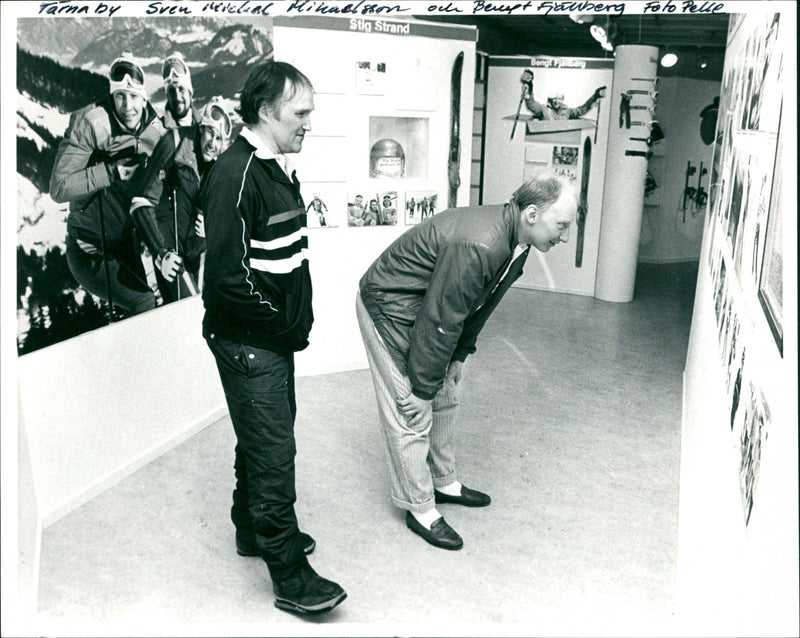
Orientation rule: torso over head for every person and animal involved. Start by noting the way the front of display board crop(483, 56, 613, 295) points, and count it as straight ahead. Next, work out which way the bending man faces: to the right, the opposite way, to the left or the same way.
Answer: to the left

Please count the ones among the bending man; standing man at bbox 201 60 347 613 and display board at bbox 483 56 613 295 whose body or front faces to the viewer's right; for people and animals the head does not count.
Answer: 2

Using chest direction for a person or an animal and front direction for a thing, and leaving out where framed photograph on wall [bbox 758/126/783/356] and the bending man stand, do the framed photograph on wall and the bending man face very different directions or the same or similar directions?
very different directions

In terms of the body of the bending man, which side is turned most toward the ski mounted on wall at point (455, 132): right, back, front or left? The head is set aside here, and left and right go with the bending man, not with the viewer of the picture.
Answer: left

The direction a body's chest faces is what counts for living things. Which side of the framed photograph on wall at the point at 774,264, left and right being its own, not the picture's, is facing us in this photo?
left

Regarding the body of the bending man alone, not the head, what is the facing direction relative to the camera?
to the viewer's right

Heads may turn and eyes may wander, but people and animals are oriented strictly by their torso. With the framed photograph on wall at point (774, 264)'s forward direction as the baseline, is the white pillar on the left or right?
on its right

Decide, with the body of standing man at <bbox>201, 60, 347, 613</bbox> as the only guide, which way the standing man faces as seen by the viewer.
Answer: to the viewer's right

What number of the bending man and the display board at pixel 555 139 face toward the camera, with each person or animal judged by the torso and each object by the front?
1

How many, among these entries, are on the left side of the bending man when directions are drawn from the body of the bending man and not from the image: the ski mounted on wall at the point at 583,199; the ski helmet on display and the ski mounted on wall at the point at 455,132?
3

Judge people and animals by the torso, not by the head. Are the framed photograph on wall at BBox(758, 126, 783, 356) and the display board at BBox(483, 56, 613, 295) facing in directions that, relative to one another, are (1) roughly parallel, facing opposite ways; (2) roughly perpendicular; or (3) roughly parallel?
roughly perpendicular

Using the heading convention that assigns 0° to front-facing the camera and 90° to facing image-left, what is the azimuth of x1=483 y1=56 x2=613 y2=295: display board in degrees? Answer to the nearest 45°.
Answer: approximately 0°
